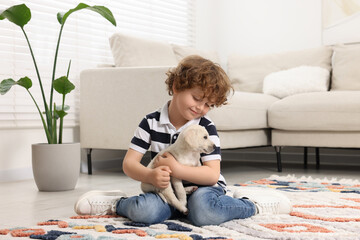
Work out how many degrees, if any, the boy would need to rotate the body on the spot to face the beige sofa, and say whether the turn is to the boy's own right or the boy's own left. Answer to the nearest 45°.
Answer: approximately 180°

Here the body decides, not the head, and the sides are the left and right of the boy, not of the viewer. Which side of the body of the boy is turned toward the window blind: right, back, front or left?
back

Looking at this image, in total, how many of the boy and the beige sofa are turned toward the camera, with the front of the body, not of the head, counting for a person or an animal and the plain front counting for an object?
2

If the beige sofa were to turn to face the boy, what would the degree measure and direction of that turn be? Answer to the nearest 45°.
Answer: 0° — it already faces them

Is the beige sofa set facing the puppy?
yes

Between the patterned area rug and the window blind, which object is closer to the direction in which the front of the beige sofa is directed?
the patterned area rug

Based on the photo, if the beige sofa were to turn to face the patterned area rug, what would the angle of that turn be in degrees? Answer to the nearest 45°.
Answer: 0° — it already faces it
